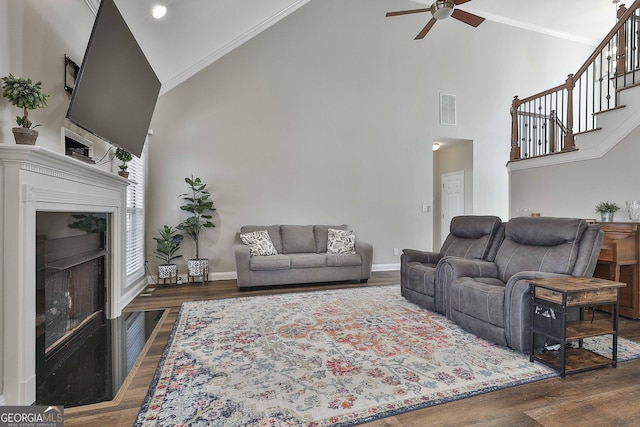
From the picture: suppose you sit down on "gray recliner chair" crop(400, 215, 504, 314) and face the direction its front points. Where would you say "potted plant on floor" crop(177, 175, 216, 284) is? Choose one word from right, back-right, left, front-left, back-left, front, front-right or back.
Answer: front-right

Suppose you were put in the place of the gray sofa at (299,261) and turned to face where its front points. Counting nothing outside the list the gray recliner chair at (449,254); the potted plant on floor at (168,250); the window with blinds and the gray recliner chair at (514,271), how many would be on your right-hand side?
2

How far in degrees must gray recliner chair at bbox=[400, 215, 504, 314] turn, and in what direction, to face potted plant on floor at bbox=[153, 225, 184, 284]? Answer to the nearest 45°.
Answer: approximately 45° to its right

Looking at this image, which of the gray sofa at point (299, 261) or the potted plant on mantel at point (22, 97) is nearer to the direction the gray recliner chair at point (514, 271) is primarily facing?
the potted plant on mantel

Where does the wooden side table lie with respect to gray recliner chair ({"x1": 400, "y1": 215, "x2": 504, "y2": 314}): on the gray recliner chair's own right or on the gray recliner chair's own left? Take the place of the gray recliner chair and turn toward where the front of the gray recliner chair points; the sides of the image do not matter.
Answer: on the gray recliner chair's own left

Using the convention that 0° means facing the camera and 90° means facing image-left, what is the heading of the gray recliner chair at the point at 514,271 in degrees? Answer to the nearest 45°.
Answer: approximately 45°

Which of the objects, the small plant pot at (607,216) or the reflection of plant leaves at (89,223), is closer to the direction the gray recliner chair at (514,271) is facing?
the reflection of plant leaves

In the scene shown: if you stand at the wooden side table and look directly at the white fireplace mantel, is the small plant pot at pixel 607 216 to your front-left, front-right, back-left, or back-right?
back-right

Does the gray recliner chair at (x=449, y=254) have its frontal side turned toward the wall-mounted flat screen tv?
yes

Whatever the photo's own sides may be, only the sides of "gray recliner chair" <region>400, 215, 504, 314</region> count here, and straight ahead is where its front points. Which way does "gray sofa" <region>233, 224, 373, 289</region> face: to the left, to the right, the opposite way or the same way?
to the left

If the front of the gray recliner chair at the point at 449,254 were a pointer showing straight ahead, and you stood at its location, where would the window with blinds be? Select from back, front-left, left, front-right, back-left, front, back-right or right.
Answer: front-right

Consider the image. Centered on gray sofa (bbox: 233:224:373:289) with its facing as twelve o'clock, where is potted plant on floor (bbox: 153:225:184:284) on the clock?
The potted plant on floor is roughly at 3 o'clock from the gray sofa.

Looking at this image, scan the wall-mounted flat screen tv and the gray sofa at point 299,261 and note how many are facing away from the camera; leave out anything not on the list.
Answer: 0

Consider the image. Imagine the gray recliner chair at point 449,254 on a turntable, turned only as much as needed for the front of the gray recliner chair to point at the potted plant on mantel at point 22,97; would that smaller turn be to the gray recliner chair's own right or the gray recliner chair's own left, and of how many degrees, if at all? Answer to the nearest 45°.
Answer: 0° — it already faces it

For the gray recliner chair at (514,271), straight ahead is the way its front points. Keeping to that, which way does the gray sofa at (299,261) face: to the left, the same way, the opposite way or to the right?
to the left

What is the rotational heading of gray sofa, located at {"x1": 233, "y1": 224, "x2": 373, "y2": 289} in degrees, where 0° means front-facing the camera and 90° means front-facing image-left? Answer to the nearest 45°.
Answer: approximately 0°

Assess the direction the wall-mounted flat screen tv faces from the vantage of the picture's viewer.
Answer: facing the viewer and to the right of the viewer
